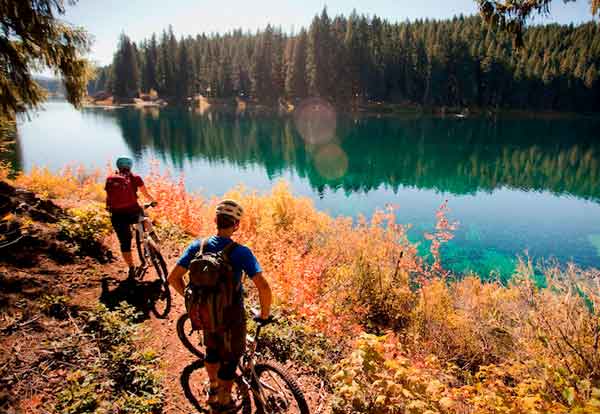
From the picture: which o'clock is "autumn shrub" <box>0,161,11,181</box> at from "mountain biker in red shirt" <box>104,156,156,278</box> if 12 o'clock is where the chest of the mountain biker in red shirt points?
The autumn shrub is roughly at 11 o'clock from the mountain biker in red shirt.

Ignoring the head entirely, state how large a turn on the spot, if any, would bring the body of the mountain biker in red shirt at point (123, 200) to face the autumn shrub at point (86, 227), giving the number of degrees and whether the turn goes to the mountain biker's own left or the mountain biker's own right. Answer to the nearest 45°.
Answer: approximately 45° to the mountain biker's own left

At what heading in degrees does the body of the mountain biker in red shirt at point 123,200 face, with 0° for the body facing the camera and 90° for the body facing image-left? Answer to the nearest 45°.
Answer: approximately 180°

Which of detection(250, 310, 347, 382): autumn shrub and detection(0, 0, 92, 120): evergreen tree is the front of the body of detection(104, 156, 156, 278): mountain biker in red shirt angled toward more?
the evergreen tree

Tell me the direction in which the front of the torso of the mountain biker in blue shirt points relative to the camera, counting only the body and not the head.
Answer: away from the camera

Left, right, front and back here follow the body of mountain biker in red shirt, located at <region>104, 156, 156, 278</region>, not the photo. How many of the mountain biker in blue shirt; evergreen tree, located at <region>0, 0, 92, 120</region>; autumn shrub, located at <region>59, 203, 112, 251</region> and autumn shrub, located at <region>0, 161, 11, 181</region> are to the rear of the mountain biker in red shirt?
1

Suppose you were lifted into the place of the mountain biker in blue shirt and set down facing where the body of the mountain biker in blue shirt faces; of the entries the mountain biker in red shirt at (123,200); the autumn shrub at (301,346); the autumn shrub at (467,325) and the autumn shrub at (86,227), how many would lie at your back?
0

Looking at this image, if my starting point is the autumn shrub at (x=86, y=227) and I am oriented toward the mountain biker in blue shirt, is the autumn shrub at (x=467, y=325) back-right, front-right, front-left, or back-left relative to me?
front-left

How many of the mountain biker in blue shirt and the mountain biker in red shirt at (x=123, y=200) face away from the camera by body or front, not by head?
2

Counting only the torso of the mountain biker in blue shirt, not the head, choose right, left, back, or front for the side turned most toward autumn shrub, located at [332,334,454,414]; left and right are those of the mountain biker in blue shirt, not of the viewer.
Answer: right

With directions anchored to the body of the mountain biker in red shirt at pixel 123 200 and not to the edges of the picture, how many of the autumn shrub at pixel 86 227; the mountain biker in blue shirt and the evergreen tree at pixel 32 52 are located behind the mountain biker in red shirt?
1

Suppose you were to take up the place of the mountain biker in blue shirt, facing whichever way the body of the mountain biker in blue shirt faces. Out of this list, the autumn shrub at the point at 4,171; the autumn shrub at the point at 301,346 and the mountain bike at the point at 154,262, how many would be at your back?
0

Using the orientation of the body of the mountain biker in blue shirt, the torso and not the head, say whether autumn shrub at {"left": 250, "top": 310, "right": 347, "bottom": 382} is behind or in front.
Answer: in front

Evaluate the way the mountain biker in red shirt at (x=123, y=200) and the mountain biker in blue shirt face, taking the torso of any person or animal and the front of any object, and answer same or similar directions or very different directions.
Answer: same or similar directions
